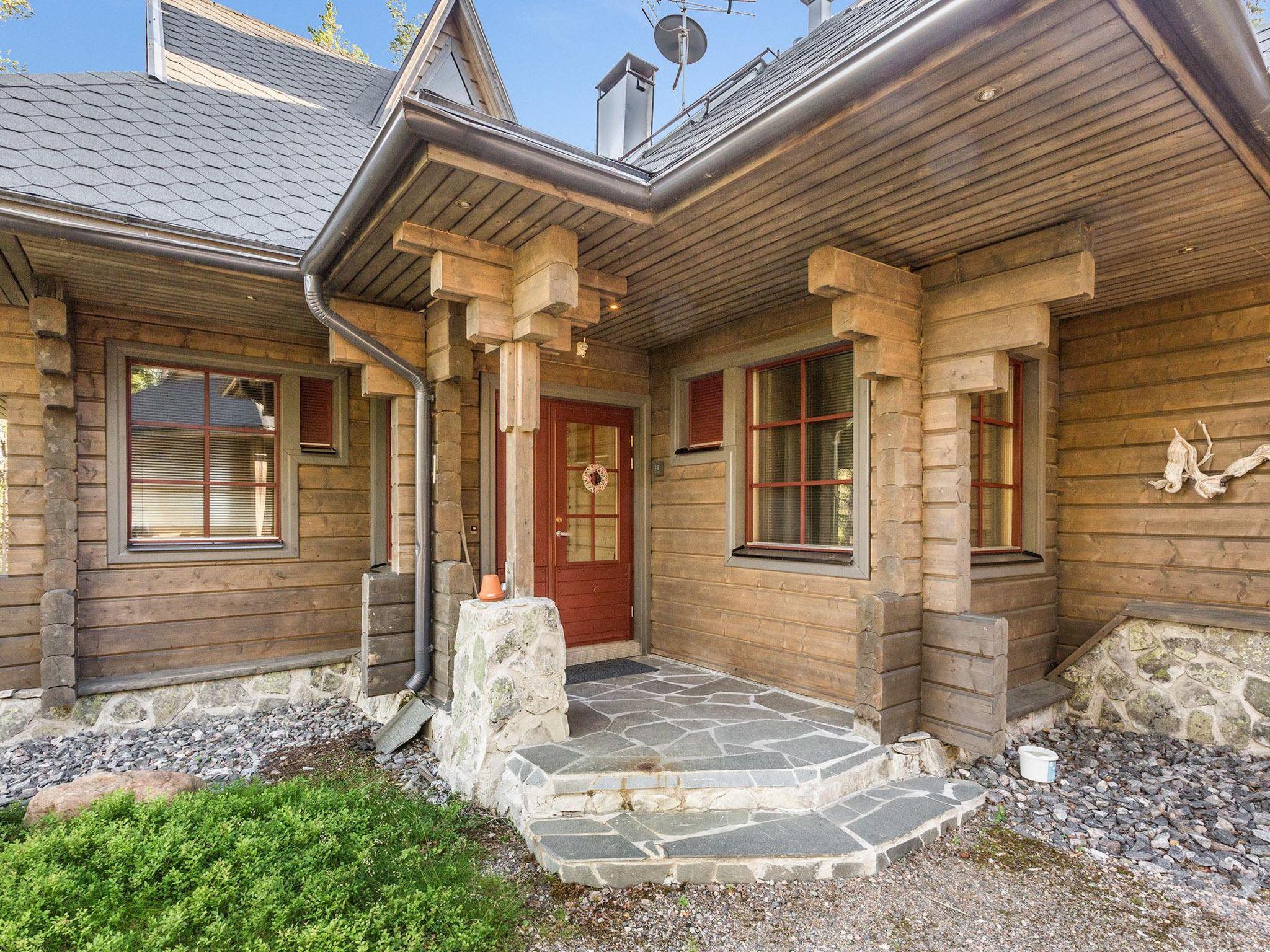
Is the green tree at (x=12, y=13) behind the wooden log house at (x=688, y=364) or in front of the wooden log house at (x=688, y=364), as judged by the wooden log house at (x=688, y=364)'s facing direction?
behind

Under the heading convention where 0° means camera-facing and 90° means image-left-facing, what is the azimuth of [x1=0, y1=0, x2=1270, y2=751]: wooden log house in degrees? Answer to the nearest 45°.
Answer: approximately 315°

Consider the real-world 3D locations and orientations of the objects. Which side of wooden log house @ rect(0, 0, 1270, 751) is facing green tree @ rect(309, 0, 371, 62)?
back
